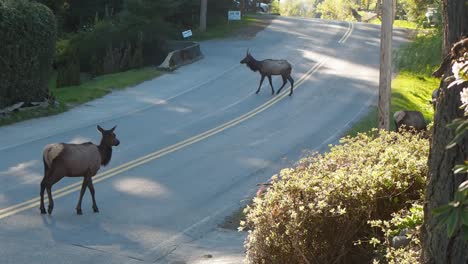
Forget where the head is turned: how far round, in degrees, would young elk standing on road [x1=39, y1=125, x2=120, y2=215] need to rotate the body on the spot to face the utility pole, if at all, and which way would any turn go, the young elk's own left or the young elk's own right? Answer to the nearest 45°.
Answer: approximately 45° to the young elk's own left

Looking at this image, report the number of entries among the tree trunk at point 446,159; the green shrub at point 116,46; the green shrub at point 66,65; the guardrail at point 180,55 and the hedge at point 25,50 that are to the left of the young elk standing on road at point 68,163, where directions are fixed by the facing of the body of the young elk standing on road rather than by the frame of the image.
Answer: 4

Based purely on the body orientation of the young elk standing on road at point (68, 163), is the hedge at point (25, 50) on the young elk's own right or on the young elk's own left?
on the young elk's own left

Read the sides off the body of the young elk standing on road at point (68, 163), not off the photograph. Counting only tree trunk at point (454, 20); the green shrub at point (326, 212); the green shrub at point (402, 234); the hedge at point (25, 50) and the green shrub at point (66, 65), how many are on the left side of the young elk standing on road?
2

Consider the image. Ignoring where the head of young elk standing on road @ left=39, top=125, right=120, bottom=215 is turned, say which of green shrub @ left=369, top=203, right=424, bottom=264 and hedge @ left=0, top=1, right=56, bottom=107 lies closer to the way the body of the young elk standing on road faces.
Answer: the green shrub

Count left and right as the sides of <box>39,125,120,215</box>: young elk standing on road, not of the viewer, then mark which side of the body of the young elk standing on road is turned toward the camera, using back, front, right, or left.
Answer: right

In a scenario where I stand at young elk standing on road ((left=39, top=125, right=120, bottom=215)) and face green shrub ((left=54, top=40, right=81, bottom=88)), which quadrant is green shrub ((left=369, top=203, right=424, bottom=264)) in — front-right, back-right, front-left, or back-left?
back-right

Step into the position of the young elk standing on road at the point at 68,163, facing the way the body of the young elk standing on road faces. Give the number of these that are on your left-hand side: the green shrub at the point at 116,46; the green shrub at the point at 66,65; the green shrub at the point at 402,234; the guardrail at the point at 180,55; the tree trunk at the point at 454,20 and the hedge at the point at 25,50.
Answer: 4

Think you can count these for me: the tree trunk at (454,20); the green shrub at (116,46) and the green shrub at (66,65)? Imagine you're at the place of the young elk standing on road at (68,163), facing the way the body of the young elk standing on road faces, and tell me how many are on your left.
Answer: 2

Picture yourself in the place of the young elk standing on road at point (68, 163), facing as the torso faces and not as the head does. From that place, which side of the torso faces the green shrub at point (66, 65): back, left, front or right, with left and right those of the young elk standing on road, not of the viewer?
left
